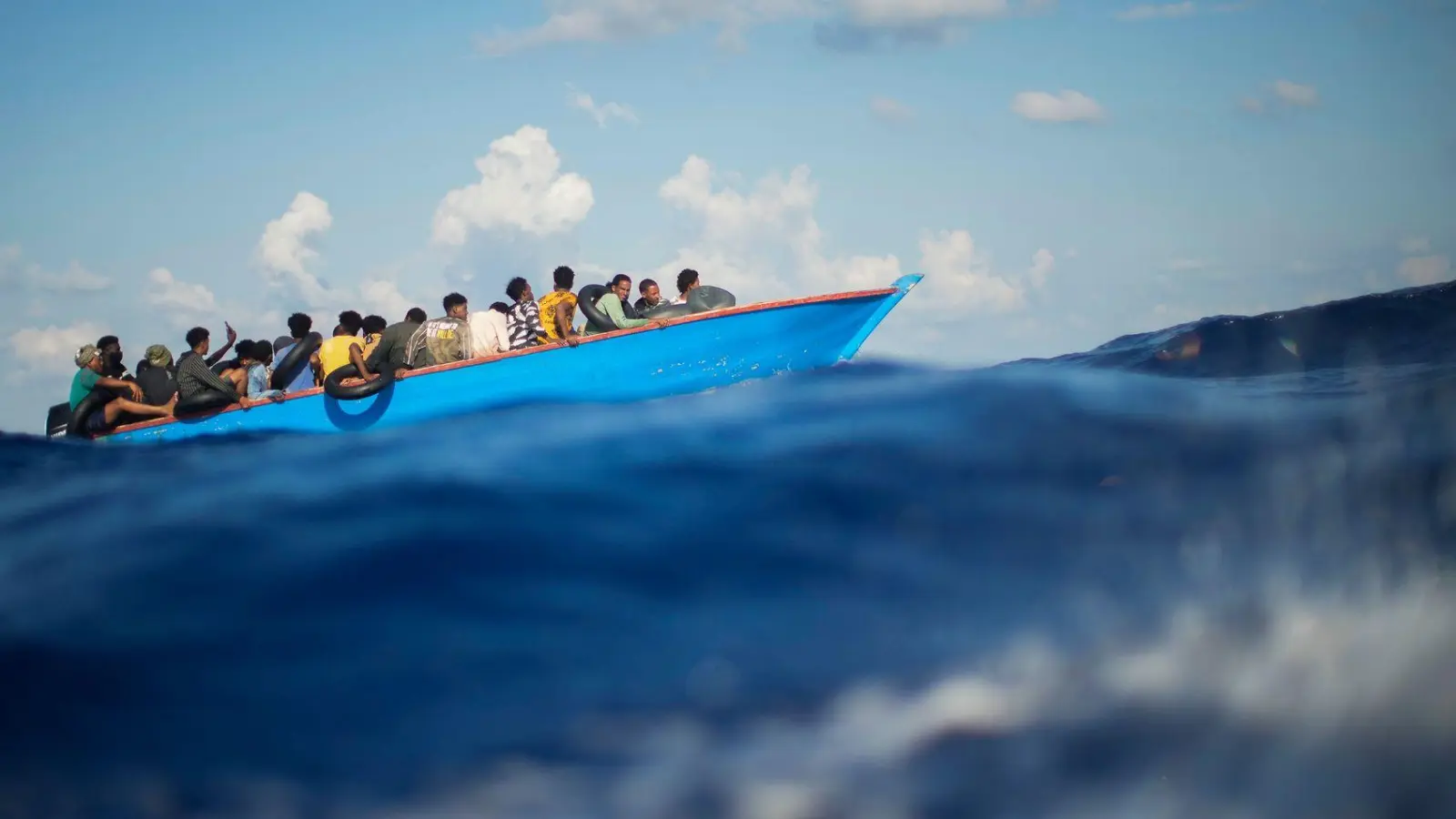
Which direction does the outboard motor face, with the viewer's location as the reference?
facing to the right of the viewer

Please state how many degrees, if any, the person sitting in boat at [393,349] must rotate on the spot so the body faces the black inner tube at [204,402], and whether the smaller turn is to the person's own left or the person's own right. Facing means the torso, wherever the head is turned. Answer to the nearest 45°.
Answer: approximately 135° to the person's own left

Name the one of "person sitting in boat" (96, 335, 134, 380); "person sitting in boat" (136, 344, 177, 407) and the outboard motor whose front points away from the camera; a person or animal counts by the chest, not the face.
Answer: "person sitting in boat" (136, 344, 177, 407)

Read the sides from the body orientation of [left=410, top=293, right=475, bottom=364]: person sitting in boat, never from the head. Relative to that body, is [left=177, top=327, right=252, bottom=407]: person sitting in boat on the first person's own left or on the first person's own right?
on the first person's own left

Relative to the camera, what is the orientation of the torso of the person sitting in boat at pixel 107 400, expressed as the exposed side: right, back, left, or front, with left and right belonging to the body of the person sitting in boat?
right

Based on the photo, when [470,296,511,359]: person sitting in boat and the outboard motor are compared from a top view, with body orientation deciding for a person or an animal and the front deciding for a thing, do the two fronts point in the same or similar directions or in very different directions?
same or similar directions

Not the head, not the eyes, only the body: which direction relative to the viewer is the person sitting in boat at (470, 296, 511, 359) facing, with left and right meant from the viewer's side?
facing away from the viewer and to the right of the viewer

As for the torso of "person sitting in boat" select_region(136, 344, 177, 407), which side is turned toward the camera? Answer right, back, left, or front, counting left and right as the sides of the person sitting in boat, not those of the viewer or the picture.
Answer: back

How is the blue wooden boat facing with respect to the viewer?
to the viewer's right

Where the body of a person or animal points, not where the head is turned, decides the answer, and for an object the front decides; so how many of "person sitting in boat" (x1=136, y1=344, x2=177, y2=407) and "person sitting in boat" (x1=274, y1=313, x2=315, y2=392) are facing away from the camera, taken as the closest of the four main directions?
2

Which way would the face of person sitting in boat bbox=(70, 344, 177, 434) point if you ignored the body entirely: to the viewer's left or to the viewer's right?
to the viewer's right

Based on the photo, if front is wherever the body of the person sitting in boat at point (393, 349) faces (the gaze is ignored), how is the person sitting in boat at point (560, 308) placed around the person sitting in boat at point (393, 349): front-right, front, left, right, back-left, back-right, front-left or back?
front-right

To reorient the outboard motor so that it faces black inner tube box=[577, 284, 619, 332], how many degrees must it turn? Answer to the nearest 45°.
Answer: approximately 45° to its right

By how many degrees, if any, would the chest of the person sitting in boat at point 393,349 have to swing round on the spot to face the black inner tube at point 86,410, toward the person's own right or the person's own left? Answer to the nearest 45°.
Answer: approximately 135° to the person's own left
